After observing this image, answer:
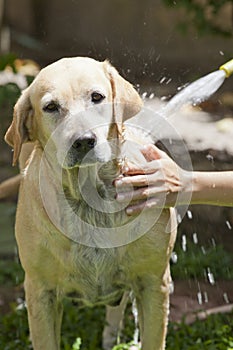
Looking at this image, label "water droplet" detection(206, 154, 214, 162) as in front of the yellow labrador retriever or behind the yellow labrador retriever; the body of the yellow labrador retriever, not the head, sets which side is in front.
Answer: behind

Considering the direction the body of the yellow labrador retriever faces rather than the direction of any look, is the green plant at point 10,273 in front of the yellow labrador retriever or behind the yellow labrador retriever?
behind

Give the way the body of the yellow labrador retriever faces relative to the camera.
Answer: toward the camera

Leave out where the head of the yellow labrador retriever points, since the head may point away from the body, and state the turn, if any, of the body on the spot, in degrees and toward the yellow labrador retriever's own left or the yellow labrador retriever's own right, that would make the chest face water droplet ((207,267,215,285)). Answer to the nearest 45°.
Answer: approximately 135° to the yellow labrador retriever's own left

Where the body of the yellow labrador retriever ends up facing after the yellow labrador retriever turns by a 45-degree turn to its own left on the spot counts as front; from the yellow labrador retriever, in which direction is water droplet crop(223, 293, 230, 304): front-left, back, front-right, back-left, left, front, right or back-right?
left
